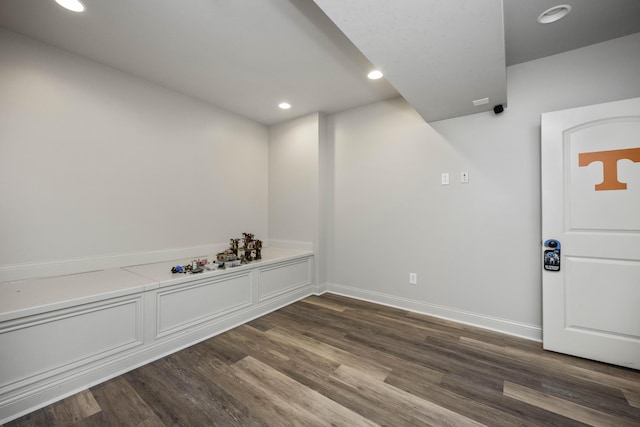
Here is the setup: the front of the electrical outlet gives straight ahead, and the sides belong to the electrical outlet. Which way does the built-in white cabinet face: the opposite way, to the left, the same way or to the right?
to the left

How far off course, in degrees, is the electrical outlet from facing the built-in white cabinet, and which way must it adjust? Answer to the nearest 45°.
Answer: approximately 45° to its right

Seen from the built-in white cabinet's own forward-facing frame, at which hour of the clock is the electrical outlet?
The electrical outlet is roughly at 11 o'clock from the built-in white cabinet.

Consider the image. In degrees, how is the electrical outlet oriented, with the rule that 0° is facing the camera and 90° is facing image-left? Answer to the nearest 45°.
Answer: approximately 0°

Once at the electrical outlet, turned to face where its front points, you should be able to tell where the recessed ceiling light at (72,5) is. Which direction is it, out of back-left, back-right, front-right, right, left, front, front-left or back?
front-right

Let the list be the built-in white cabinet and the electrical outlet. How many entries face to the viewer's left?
0

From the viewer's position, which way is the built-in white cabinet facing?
facing the viewer and to the right of the viewer

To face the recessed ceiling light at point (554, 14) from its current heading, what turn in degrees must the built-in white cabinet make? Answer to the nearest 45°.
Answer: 0° — it already faces it
